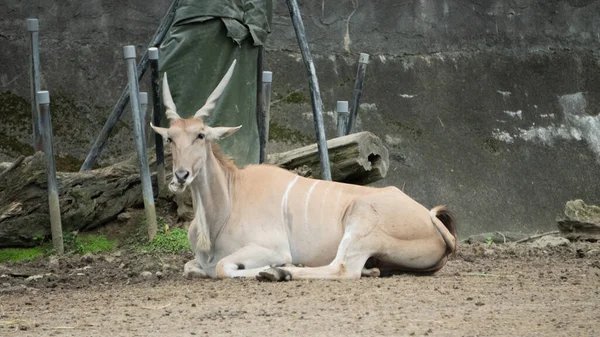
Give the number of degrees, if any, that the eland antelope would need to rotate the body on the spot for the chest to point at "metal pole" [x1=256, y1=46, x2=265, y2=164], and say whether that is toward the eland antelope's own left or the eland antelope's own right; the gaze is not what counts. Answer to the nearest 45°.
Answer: approximately 90° to the eland antelope's own right

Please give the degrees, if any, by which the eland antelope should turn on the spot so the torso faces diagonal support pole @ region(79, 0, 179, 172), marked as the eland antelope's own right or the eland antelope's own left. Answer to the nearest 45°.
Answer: approximately 45° to the eland antelope's own right

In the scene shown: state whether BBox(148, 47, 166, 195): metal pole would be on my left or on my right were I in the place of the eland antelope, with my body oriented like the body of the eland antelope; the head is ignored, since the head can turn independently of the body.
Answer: on my right

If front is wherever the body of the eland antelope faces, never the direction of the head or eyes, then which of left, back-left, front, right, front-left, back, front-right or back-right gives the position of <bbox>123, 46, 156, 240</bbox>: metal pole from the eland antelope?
front-right

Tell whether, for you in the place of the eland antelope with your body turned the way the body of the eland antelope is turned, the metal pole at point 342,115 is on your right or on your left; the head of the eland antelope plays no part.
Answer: on your right

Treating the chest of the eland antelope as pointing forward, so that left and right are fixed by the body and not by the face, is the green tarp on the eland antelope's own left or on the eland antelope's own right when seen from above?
on the eland antelope's own right

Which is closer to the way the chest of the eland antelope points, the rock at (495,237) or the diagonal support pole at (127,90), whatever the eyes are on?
the diagonal support pole

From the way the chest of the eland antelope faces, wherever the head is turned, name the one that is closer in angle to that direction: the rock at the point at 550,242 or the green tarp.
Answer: the green tarp

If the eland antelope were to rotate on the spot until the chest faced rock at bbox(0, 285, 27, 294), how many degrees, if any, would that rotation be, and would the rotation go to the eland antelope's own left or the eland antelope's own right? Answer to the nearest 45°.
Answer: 0° — it already faces it

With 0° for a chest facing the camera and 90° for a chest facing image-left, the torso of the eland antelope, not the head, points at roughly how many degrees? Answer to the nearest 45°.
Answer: approximately 90°
